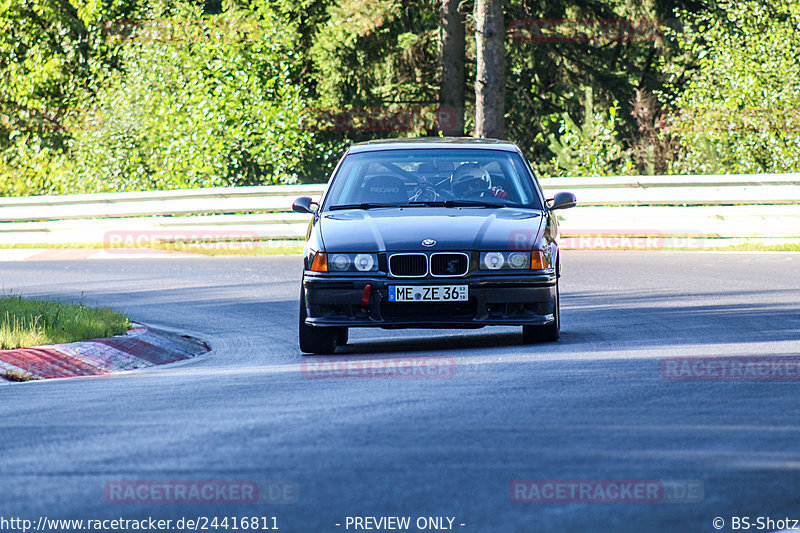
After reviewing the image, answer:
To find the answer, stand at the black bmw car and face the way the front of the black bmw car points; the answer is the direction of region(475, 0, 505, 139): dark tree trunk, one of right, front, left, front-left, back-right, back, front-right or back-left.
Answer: back

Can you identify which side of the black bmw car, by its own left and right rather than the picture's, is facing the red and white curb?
right

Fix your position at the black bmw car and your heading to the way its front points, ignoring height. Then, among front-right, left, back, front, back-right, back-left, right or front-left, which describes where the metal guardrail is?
back

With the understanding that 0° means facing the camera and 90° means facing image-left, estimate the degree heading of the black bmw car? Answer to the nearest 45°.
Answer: approximately 0°
